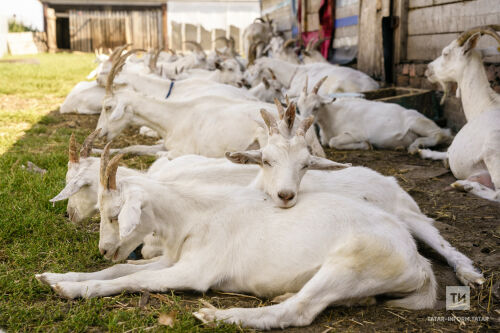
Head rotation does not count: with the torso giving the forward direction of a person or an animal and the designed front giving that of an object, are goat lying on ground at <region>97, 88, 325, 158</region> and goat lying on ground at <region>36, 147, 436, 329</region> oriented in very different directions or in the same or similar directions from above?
same or similar directions

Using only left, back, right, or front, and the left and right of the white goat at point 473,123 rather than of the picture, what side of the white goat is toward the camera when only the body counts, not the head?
left

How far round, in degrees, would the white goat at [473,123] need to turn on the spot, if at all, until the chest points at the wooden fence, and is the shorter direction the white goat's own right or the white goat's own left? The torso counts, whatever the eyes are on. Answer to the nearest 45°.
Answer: approximately 45° to the white goat's own right

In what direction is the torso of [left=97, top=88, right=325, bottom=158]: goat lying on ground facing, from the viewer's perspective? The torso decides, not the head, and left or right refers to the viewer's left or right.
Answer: facing to the left of the viewer

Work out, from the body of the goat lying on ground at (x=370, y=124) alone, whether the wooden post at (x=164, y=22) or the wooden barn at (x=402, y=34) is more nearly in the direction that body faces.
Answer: the wooden post

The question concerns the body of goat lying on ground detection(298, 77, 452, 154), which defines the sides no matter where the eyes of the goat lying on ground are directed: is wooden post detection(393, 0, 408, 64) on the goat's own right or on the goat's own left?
on the goat's own right

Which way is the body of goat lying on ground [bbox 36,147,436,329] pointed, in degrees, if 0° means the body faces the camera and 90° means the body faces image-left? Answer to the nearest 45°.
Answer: approximately 90°

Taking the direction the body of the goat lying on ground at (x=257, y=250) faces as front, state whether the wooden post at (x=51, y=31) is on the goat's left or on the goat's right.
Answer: on the goat's right

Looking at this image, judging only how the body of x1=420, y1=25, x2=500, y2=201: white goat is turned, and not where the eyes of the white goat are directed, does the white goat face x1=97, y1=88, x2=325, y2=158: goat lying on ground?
yes

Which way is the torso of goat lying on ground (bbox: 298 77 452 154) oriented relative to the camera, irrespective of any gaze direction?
to the viewer's left

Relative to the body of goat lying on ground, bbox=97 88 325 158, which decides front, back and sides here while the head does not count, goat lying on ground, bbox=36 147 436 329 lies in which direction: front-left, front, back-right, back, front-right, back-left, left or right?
left

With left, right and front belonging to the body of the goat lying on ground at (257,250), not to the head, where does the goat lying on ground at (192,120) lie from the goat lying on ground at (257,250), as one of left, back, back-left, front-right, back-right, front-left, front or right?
right

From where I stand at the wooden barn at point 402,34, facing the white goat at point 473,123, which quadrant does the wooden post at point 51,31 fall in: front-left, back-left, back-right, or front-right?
back-right

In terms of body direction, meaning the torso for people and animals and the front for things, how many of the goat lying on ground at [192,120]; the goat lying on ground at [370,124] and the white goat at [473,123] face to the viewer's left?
3

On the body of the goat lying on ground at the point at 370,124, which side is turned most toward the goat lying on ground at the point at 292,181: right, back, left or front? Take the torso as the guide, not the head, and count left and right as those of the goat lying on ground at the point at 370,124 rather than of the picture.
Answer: left

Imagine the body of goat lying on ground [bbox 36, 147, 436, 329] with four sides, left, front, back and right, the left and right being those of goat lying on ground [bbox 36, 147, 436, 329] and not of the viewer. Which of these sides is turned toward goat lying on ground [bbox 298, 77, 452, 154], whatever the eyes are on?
right
